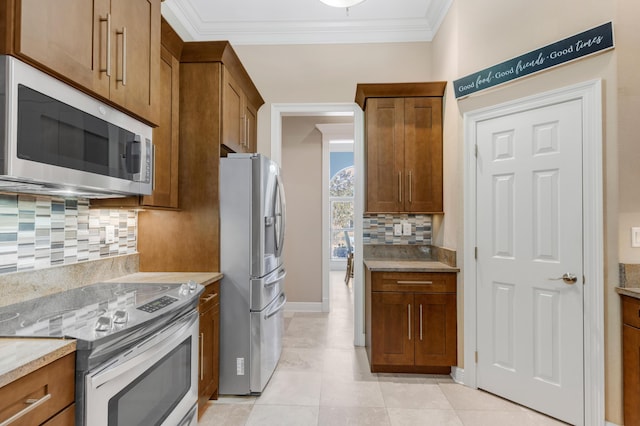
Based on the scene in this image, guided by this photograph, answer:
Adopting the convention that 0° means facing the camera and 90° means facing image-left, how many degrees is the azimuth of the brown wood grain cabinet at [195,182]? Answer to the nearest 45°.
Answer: approximately 270°

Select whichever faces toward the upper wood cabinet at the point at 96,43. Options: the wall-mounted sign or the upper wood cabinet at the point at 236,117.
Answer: the wall-mounted sign

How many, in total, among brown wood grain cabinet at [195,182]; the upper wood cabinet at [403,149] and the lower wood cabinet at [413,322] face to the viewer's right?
1

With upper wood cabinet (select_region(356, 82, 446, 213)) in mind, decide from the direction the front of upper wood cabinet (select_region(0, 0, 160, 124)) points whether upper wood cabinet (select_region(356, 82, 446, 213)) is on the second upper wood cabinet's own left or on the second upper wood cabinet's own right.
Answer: on the second upper wood cabinet's own left

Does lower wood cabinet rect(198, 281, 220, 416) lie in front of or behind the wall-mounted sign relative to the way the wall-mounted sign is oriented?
in front

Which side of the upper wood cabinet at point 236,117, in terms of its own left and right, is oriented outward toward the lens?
right

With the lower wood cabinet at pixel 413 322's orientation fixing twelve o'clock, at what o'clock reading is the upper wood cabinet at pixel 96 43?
The upper wood cabinet is roughly at 1 o'clock from the lower wood cabinet.

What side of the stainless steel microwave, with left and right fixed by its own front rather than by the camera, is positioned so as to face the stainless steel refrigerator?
left
